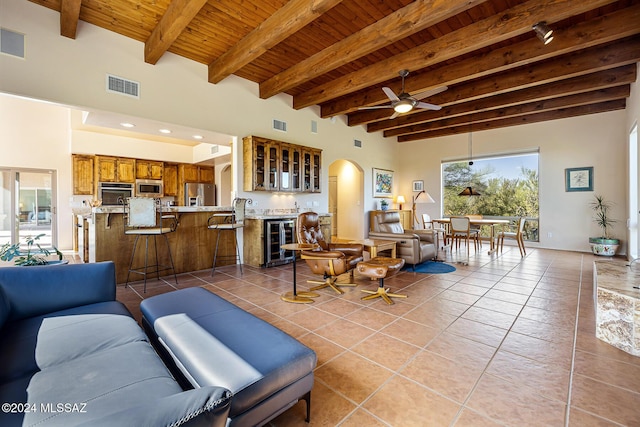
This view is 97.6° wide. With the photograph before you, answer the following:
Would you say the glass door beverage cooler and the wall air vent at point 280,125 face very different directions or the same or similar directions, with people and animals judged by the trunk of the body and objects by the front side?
same or similar directions

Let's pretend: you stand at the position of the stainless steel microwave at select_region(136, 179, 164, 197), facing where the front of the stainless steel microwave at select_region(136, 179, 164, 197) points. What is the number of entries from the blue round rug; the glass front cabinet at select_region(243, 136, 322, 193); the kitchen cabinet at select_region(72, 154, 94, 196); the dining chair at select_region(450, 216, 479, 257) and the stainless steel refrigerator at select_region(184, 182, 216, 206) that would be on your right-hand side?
1

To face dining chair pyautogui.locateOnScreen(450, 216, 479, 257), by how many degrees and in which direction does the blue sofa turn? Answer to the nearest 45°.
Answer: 0° — it already faces it

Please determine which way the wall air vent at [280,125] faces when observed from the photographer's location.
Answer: facing the viewer and to the right of the viewer

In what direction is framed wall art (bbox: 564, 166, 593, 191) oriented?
toward the camera

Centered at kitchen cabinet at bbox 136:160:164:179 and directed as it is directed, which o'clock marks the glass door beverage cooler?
The glass door beverage cooler is roughly at 11 o'clock from the kitchen cabinet.

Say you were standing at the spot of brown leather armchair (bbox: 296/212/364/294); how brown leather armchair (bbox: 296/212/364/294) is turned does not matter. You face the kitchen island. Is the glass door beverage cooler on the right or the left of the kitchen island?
right

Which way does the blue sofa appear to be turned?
to the viewer's right

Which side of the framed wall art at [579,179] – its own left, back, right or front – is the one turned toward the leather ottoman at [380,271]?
front

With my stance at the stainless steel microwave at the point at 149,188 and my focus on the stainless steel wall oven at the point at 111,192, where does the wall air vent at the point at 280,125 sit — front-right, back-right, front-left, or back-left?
back-left

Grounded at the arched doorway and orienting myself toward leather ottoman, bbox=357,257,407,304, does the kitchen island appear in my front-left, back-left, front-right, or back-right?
front-right

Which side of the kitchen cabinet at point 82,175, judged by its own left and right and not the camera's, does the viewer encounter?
front

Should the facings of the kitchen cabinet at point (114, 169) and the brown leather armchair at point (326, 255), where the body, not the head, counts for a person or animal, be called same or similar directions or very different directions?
same or similar directions

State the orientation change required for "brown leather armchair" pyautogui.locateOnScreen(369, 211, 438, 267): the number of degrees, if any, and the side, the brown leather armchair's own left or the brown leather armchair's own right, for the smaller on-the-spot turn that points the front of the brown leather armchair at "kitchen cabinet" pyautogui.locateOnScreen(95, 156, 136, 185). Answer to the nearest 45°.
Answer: approximately 135° to the brown leather armchair's own right

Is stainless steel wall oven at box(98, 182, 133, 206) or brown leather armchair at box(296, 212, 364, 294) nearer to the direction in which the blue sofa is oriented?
the brown leather armchair

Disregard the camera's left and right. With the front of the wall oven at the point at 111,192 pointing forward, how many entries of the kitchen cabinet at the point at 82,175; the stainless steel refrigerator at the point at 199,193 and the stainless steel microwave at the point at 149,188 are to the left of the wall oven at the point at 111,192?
2

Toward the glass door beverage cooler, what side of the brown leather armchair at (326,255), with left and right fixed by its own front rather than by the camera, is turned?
back

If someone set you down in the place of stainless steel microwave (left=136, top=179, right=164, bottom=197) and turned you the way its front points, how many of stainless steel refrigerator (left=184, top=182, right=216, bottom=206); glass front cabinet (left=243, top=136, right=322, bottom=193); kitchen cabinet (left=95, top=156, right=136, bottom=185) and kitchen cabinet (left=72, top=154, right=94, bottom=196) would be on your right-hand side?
2
